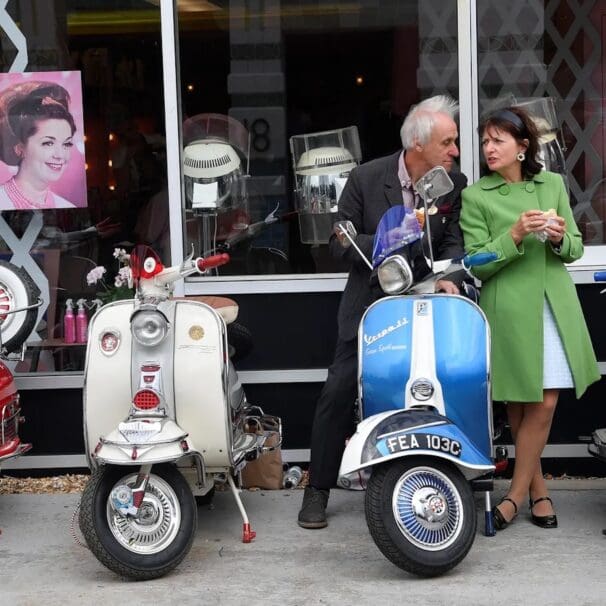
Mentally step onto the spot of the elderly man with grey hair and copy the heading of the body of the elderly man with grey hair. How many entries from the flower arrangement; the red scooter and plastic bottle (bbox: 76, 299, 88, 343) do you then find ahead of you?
0

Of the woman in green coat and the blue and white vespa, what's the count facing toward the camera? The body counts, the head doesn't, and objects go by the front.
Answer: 2

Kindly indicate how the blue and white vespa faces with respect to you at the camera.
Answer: facing the viewer

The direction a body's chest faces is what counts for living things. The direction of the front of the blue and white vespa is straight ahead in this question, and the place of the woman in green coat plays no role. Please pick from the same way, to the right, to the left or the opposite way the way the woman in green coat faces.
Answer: the same way

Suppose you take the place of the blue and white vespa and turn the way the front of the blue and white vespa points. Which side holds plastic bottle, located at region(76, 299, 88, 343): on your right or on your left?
on your right

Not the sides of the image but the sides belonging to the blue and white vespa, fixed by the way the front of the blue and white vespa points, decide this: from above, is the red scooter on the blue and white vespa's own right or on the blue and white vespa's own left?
on the blue and white vespa's own right

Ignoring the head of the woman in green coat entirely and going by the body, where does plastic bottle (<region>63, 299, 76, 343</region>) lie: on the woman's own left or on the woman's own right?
on the woman's own right

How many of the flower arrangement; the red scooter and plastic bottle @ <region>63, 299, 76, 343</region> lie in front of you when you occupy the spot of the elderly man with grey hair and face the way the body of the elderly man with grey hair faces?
0

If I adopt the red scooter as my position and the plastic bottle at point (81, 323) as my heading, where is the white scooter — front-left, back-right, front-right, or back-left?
back-right

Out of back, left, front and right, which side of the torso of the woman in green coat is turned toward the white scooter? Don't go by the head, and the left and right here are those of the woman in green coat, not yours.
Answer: right

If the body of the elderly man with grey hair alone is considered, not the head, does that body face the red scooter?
no

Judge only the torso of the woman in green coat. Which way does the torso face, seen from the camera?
toward the camera

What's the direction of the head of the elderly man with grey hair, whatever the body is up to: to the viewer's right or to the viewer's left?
to the viewer's right

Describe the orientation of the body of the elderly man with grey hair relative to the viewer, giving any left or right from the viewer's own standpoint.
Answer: facing the viewer and to the right of the viewer
